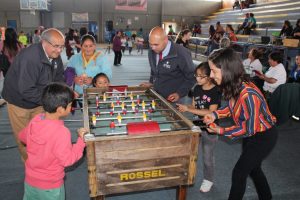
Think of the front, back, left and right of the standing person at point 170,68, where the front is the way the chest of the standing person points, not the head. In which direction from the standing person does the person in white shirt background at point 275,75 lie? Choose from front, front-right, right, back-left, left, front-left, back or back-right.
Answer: back

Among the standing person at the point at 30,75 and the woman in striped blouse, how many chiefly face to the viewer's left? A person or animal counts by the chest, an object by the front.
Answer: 1

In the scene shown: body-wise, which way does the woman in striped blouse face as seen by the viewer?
to the viewer's left

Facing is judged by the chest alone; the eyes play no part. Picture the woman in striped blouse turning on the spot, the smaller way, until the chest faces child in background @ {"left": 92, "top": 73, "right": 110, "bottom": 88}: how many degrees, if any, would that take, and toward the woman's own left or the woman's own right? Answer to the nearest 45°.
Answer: approximately 45° to the woman's own right

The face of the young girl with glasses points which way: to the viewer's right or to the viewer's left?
to the viewer's left

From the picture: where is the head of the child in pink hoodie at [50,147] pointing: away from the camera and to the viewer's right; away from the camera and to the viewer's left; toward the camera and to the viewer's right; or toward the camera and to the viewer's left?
away from the camera and to the viewer's right

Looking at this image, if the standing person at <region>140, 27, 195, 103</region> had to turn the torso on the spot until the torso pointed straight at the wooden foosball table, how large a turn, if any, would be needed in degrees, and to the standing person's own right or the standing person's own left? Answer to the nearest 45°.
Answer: approximately 45° to the standing person's own left

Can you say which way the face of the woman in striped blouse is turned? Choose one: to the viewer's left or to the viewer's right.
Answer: to the viewer's left

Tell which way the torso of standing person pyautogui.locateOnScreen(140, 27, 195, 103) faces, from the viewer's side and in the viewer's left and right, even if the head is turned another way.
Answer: facing the viewer and to the left of the viewer

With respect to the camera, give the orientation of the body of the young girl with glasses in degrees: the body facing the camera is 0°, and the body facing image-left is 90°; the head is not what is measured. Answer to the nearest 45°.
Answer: approximately 45°

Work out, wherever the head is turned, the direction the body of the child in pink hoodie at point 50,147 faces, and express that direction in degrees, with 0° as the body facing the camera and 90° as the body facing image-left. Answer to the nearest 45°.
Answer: approximately 225°

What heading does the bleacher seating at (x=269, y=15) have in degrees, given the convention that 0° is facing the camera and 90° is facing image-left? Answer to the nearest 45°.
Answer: approximately 45°

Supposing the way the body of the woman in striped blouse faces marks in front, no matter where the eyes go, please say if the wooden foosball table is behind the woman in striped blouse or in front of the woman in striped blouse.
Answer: in front

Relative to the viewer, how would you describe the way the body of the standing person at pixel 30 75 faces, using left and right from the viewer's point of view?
facing the viewer and to the right of the viewer

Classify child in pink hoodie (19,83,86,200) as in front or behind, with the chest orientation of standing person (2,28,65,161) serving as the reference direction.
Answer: in front

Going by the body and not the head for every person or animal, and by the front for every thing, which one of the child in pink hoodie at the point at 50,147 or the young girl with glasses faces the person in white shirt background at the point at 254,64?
the child in pink hoodie
